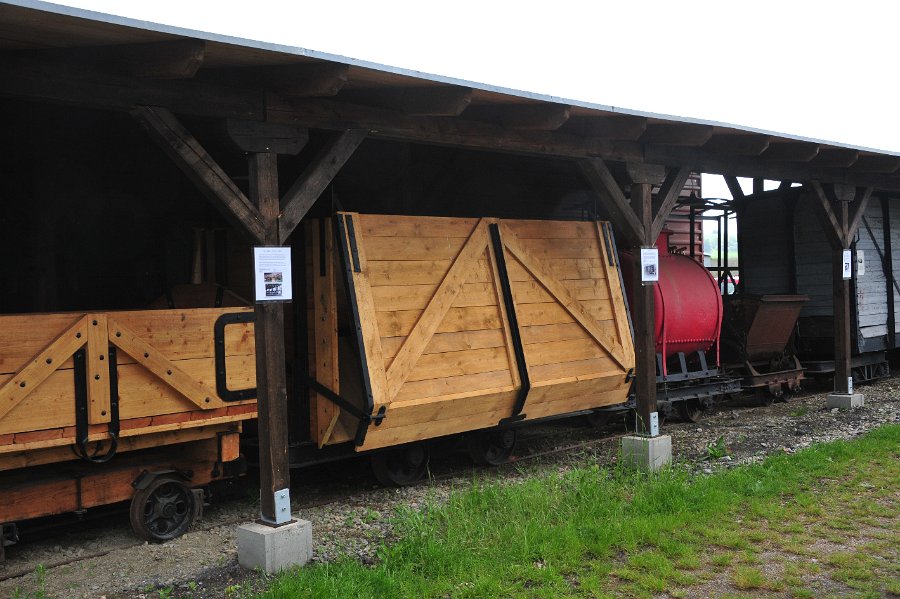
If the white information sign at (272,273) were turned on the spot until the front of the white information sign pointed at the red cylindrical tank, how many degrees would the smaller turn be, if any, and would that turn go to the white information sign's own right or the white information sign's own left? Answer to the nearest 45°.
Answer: approximately 135° to the white information sign's own left

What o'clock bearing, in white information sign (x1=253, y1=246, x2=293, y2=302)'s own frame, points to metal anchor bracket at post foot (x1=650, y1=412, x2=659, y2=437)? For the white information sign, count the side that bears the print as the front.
The metal anchor bracket at post foot is roughly at 8 o'clock from the white information sign.

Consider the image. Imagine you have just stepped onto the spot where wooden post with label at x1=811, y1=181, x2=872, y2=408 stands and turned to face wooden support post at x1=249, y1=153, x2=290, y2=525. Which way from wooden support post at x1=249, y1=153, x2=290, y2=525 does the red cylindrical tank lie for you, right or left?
right

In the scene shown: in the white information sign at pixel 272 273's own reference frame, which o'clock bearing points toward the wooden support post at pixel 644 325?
The wooden support post is roughly at 8 o'clock from the white information sign.

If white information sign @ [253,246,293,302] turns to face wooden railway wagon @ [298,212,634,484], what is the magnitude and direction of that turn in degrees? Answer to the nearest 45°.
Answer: approximately 135° to its left

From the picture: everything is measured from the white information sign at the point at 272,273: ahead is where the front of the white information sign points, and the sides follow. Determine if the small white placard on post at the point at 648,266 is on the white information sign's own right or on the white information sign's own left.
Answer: on the white information sign's own left

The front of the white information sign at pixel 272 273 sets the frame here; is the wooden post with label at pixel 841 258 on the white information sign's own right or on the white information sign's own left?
on the white information sign's own left

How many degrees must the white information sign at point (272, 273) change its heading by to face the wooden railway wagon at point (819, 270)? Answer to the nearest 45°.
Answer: approximately 135° to its left

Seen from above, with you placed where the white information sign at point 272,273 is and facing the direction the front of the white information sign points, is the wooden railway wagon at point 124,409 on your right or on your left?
on your right

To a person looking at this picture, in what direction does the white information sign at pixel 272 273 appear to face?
facing the viewer

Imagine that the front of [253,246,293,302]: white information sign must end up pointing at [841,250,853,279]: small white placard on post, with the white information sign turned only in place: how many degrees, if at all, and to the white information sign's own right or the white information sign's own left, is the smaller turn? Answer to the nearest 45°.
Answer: approximately 135° to the white information sign's own left
